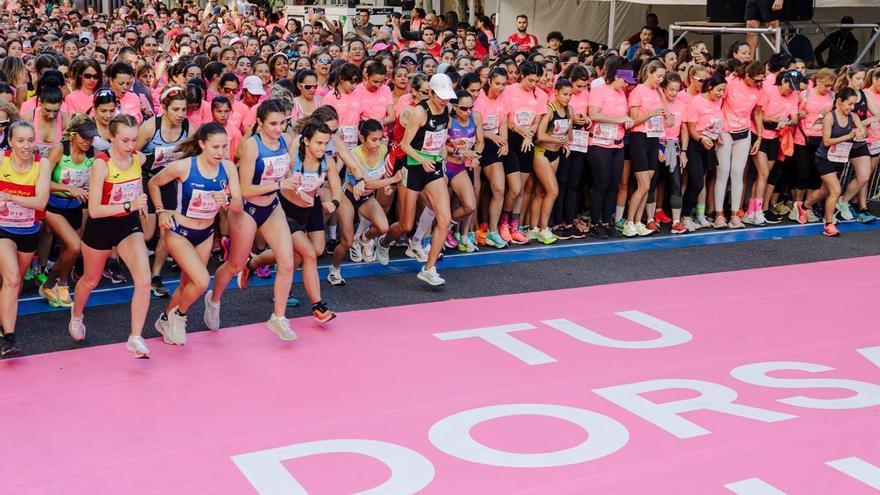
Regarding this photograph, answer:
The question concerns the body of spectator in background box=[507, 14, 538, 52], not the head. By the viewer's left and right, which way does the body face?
facing the viewer

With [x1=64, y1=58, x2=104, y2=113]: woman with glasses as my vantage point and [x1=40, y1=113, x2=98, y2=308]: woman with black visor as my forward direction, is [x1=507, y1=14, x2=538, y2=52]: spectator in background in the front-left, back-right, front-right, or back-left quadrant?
back-left

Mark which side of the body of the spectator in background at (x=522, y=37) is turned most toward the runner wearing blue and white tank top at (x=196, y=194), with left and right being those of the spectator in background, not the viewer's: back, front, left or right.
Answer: front

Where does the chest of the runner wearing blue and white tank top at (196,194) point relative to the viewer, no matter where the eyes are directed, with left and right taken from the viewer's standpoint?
facing the viewer and to the right of the viewer
